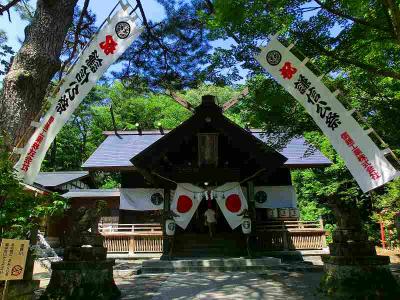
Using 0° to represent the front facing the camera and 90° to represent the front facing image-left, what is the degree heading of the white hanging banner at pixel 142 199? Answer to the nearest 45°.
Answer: approximately 0°

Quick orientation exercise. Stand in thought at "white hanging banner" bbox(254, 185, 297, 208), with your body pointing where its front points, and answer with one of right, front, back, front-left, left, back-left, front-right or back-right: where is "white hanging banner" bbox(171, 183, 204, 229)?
front-right

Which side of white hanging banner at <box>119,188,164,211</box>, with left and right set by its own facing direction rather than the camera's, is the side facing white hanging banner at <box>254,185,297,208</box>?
left

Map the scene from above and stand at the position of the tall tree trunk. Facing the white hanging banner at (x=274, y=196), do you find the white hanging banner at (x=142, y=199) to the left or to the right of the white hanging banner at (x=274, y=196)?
left

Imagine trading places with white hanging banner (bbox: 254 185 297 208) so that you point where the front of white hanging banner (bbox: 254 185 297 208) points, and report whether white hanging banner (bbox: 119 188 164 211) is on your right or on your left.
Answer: on your right

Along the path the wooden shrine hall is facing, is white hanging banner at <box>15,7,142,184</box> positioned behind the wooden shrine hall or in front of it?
in front

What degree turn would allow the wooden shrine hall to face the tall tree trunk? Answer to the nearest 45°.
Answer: approximately 45° to its right

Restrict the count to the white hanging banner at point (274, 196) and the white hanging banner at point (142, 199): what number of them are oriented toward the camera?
2
